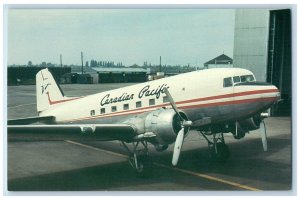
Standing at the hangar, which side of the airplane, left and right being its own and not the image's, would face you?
left

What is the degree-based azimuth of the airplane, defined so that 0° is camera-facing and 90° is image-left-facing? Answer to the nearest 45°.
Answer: approximately 315°
